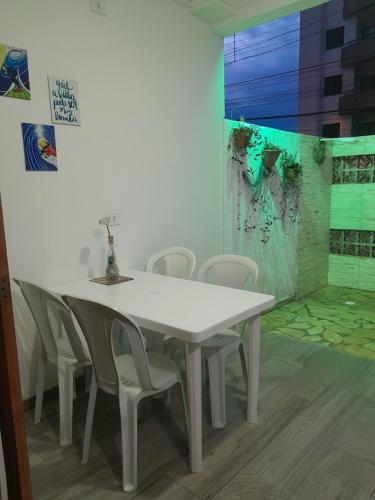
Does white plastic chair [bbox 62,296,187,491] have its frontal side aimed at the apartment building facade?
yes

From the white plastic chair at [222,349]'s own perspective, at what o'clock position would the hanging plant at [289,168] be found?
The hanging plant is roughly at 5 o'clock from the white plastic chair.

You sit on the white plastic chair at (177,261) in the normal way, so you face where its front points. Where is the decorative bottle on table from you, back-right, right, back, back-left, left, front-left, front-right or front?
front

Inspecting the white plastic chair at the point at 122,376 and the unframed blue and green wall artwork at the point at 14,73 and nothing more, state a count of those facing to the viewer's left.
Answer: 0

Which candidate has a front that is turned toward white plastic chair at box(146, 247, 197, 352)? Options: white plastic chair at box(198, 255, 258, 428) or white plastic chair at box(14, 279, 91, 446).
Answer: white plastic chair at box(14, 279, 91, 446)

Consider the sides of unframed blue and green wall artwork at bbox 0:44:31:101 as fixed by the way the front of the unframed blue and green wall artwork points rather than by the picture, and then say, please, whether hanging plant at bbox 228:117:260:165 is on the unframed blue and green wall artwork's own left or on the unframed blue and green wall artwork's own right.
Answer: on the unframed blue and green wall artwork's own left

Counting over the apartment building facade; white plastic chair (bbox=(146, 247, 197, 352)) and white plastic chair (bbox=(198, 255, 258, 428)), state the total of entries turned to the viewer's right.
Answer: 0

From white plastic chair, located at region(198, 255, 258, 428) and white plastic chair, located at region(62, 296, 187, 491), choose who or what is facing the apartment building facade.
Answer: white plastic chair, located at region(62, 296, 187, 491)

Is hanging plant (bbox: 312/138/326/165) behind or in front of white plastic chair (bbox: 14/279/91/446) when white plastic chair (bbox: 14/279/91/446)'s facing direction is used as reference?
in front

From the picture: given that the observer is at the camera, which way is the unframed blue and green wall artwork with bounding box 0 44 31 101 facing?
facing the viewer and to the right of the viewer

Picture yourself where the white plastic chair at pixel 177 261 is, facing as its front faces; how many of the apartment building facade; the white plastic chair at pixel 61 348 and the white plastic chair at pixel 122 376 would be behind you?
1

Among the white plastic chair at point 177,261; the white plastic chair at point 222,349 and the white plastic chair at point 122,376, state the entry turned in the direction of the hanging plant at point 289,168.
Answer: the white plastic chair at point 122,376

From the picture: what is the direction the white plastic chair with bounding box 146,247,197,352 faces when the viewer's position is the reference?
facing the viewer and to the left of the viewer
